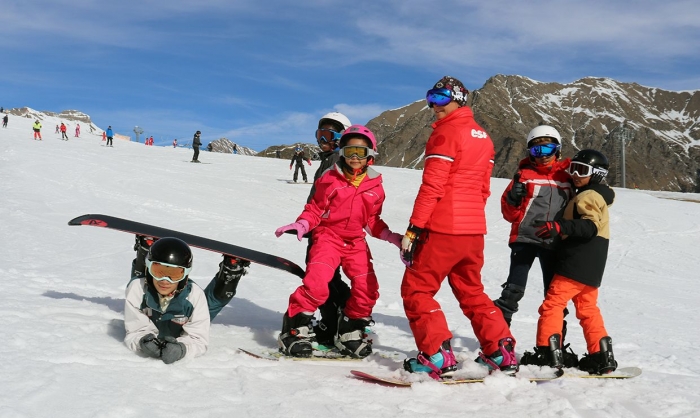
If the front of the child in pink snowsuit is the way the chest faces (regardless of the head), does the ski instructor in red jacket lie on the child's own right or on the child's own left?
on the child's own left

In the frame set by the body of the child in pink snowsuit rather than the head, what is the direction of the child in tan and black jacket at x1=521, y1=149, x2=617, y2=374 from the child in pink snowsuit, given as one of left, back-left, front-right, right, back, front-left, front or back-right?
left

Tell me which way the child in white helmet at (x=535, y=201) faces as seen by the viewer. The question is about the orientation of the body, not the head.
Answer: toward the camera

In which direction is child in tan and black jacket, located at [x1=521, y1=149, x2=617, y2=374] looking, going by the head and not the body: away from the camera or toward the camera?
toward the camera

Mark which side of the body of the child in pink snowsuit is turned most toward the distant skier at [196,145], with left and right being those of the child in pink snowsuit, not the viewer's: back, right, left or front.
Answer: back

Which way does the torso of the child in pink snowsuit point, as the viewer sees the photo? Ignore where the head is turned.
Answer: toward the camera

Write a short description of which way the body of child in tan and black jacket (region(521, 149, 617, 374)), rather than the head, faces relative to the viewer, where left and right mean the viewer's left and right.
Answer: facing to the left of the viewer

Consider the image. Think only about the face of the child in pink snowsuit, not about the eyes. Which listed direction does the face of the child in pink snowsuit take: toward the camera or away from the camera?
toward the camera
